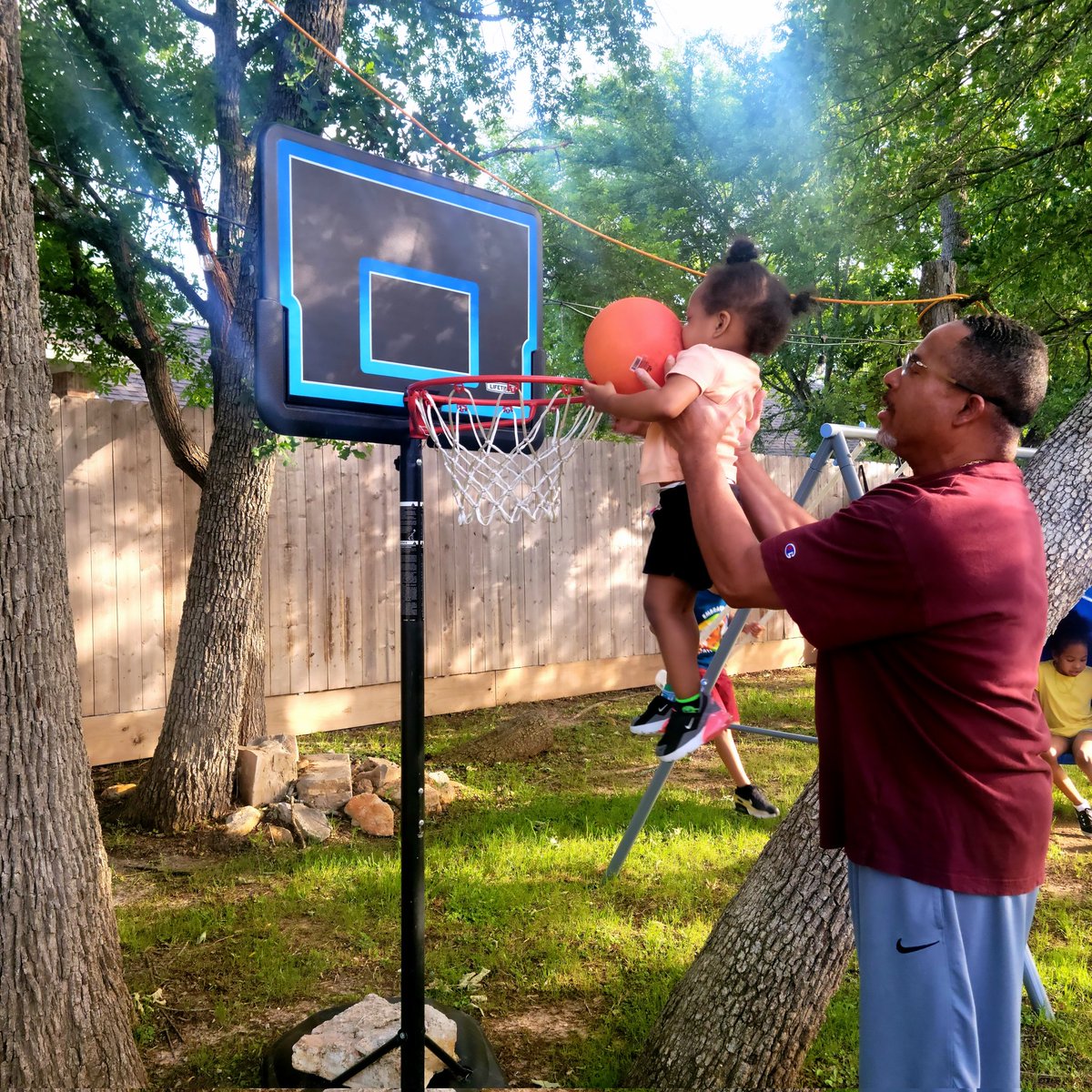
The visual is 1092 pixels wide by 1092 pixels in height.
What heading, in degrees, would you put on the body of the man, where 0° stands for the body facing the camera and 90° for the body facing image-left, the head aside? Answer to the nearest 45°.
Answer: approximately 90°

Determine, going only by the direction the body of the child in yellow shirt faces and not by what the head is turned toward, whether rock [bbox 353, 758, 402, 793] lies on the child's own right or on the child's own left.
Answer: on the child's own right

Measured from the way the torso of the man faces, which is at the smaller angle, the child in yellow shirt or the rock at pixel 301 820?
the rock

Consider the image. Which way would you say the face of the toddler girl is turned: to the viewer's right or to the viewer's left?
to the viewer's left

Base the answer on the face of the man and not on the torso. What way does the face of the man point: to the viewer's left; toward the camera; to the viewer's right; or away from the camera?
to the viewer's left

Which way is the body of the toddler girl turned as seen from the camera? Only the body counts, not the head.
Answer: to the viewer's left

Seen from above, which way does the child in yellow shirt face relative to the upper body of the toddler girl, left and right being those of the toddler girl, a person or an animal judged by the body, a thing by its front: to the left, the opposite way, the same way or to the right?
to the left

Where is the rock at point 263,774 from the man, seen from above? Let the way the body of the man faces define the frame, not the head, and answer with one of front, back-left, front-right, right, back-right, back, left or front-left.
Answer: front-right

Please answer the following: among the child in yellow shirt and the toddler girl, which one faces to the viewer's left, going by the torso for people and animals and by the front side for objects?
the toddler girl

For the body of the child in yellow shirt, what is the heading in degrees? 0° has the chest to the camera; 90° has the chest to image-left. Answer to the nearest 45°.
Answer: approximately 0°
